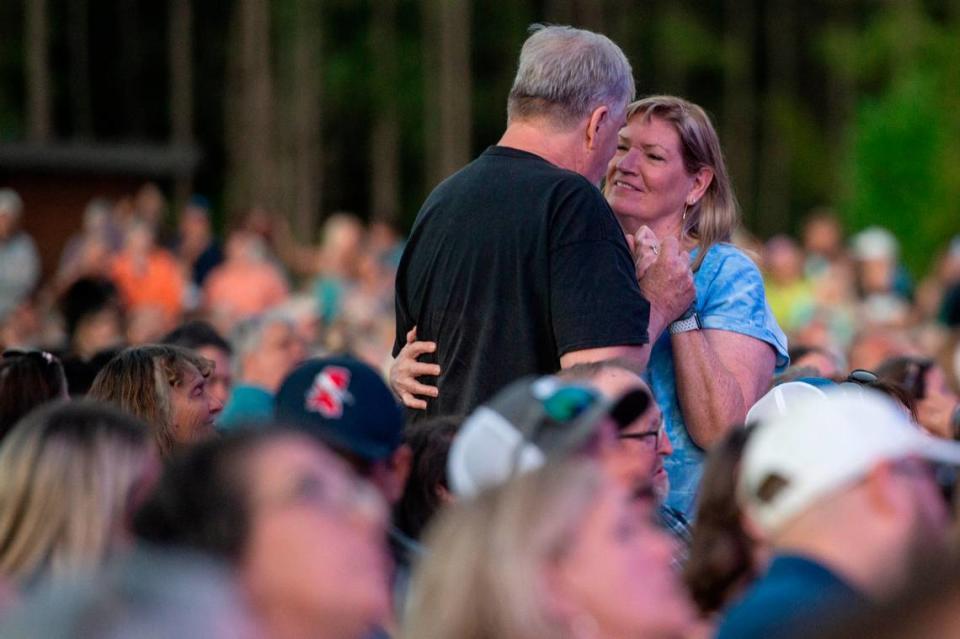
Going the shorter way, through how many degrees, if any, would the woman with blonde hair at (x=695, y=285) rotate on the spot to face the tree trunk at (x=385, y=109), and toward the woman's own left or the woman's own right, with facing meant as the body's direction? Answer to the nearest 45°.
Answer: approximately 135° to the woman's own right

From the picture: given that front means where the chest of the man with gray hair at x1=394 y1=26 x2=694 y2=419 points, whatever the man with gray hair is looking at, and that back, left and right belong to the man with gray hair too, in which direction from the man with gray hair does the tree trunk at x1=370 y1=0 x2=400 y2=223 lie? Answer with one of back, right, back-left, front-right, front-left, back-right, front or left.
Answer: front-left

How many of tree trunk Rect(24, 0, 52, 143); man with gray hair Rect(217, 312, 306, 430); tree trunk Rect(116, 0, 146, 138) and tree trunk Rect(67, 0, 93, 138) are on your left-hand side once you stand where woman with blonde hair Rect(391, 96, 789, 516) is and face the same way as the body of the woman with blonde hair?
0

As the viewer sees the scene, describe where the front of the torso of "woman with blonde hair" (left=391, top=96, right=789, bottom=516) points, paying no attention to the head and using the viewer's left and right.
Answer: facing the viewer and to the left of the viewer

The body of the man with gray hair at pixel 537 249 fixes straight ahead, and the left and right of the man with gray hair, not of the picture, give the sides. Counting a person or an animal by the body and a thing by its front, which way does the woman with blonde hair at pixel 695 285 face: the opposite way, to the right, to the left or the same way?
the opposite way

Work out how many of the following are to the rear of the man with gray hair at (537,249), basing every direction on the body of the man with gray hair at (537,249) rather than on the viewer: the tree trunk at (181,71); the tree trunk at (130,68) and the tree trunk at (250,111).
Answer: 0

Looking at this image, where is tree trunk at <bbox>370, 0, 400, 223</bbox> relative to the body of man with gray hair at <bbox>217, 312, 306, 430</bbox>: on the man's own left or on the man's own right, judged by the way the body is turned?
on the man's own left

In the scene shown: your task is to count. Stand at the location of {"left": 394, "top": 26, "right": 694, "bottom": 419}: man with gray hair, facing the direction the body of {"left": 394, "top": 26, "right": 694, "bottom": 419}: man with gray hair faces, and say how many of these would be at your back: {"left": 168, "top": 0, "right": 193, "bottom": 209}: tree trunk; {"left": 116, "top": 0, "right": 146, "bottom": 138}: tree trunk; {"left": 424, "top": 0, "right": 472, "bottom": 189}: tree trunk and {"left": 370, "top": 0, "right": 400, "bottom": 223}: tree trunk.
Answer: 0

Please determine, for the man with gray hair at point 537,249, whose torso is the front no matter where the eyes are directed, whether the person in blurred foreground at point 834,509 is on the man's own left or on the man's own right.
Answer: on the man's own right

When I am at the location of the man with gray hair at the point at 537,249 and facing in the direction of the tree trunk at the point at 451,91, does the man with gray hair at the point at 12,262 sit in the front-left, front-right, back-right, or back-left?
front-left

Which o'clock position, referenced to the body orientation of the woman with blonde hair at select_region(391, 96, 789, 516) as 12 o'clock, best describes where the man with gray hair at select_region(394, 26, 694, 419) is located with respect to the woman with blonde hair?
The man with gray hair is roughly at 12 o'clock from the woman with blonde hair.

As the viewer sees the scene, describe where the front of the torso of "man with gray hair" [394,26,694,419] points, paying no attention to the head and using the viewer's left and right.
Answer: facing away from the viewer and to the right of the viewer

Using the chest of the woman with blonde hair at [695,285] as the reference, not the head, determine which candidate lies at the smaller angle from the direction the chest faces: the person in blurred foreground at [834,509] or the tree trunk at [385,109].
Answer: the person in blurred foreground

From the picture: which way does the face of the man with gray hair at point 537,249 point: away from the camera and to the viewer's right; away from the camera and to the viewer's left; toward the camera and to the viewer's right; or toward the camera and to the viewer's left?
away from the camera and to the viewer's right

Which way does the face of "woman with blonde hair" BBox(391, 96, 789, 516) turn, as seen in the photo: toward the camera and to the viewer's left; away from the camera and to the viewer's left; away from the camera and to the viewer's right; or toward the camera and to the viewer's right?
toward the camera and to the viewer's left
